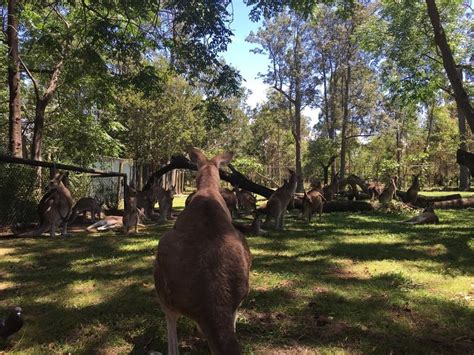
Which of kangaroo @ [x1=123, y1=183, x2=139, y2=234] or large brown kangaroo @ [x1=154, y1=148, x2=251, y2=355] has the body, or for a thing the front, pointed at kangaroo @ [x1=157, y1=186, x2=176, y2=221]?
the large brown kangaroo

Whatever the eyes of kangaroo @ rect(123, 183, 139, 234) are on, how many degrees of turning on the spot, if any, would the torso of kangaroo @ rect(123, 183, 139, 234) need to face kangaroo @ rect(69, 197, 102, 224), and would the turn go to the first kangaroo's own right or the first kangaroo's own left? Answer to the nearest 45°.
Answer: approximately 135° to the first kangaroo's own right

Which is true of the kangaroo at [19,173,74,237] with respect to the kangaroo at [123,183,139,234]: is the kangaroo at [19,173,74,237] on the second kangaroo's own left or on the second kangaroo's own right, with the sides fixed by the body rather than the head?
on the second kangaroo's own right

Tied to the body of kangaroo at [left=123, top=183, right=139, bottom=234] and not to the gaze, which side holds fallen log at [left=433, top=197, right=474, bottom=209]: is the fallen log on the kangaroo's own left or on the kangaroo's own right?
on the kangaroo's own left

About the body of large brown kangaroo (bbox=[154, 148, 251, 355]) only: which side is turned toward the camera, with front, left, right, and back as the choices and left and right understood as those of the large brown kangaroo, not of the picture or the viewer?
back
